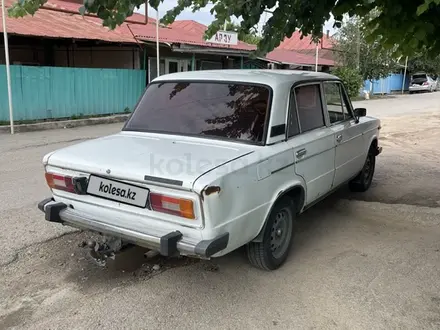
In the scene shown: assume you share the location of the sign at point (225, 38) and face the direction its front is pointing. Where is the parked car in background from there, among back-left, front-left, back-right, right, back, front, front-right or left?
back-left

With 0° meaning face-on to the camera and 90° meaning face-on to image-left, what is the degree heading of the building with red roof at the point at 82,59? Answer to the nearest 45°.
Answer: approximately 315°

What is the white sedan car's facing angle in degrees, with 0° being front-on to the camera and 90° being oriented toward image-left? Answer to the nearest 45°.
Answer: approximately 225°

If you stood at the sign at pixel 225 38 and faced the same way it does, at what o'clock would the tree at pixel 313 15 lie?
The tree is roughly at 12 o'clock from the sign.

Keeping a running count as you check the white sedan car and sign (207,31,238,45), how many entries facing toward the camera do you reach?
1

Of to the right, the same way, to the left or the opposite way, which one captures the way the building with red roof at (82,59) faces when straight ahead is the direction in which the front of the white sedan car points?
to the right

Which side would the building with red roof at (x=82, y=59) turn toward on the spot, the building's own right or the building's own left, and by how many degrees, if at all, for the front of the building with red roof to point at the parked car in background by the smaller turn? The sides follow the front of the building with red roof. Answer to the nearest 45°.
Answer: approximately 90° to the building's own left

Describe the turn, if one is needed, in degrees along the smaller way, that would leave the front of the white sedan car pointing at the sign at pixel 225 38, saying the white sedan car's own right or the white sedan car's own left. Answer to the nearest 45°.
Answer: approximately 45° to the white sedan car's own left
